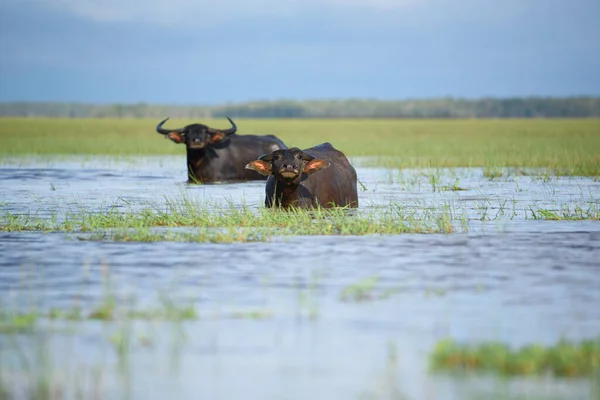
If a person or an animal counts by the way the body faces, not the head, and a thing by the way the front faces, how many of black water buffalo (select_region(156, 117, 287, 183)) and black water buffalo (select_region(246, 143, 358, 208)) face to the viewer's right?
0

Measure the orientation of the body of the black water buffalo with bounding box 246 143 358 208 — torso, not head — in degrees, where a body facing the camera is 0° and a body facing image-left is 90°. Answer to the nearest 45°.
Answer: approximately 45°

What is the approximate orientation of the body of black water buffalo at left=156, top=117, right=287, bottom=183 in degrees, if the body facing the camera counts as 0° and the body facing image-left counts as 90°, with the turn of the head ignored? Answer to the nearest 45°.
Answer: approximately 45°
